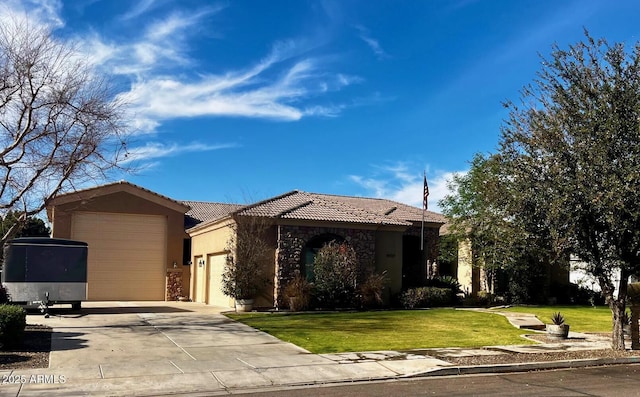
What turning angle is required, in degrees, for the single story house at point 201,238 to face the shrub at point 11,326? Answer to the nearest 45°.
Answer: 0° — it already faces it

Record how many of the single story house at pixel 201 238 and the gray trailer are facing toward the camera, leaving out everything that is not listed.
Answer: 2

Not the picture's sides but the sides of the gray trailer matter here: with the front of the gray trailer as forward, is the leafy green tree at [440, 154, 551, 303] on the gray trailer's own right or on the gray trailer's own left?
on the gray trailer's own left

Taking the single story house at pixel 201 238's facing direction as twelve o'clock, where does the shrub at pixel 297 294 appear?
The shrub is roughly at 11 o'clock from the single story house.

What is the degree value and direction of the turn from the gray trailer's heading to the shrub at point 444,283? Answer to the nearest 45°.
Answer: approximately 90° to its left

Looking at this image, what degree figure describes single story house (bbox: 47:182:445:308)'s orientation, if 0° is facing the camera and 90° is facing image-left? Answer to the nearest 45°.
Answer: approximately 0°

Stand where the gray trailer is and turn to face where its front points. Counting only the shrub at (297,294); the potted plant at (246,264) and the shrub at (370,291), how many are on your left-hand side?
3

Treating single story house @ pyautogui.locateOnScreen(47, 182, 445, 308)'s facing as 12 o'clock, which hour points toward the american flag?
The american flag is roughly at 9 o'clock from the single story house.

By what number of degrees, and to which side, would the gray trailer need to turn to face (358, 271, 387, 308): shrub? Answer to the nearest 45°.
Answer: approximately 90° to its left

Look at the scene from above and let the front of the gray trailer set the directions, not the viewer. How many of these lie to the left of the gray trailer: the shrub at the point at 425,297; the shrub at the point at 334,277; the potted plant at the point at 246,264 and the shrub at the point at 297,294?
4

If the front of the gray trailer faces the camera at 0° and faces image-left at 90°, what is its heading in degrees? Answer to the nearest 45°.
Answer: approximately 0°

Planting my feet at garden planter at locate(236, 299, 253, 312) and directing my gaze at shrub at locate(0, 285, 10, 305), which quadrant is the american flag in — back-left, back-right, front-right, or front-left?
back-right

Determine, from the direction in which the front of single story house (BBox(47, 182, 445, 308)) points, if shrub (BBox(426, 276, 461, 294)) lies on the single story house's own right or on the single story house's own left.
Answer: on the single story house's own left
